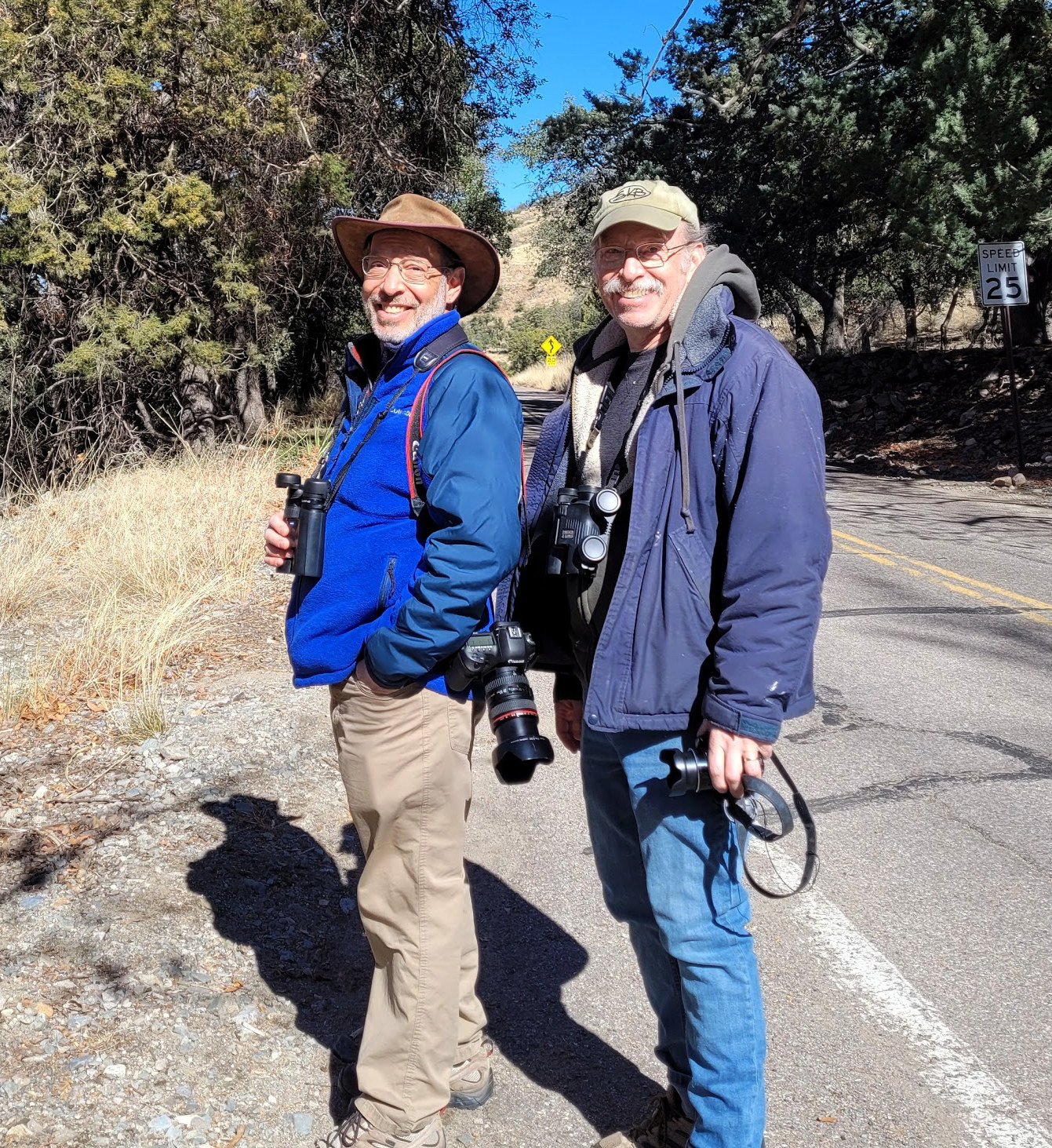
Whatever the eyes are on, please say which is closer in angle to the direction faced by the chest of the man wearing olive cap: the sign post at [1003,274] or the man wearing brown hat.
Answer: the man wearing brown hat

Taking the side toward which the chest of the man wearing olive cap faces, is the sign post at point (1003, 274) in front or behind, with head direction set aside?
behind

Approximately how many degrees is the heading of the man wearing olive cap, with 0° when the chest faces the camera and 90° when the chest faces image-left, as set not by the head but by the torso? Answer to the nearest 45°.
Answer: approximately 45°

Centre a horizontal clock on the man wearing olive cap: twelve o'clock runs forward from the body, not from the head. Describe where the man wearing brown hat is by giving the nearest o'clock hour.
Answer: The man wearing brown hat is roughly at 2 o'clock from the man wearing olive cap.
